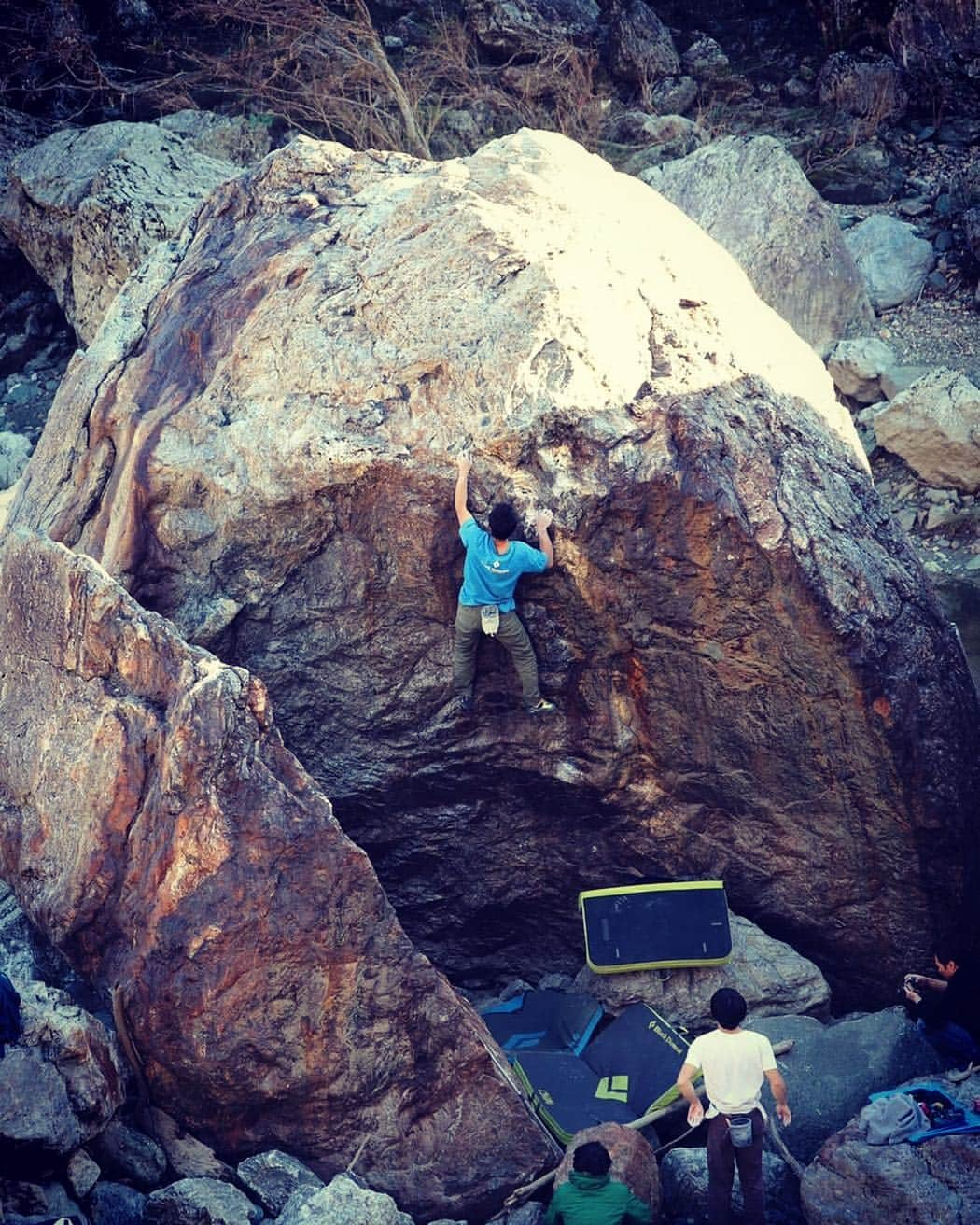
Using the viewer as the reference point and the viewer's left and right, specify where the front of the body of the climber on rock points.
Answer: facing away from the viewer

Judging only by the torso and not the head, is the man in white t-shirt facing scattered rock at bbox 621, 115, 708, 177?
yes

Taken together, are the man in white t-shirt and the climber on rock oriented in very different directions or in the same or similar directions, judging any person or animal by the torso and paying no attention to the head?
same or similar directions

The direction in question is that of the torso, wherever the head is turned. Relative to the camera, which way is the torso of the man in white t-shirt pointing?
away from the camera

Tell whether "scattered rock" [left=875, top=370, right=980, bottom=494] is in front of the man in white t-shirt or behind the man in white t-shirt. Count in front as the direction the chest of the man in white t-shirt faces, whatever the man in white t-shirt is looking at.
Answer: in front

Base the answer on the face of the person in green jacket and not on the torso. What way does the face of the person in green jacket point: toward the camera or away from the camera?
away from the camera

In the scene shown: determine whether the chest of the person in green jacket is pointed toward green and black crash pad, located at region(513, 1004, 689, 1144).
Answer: yes

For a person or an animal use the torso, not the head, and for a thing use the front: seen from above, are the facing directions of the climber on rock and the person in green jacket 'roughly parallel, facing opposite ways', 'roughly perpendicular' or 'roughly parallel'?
roughly parallel

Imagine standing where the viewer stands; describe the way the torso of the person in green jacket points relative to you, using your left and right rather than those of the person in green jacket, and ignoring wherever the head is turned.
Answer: facing away from the viewer

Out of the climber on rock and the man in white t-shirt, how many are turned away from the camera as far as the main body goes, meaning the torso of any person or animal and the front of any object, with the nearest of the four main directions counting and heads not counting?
2

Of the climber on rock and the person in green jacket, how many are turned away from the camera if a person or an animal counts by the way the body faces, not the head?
2

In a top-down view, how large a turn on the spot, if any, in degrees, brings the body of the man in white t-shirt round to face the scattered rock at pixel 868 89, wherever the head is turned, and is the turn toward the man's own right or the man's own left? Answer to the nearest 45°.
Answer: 0° — they already face it

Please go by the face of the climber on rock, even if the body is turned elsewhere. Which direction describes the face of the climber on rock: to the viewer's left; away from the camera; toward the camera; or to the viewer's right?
away from the camera

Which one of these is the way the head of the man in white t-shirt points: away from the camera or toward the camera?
away from the camera
